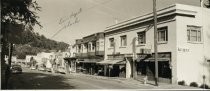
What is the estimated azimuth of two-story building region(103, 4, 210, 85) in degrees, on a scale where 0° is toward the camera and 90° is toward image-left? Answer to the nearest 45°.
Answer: approximately 45°
